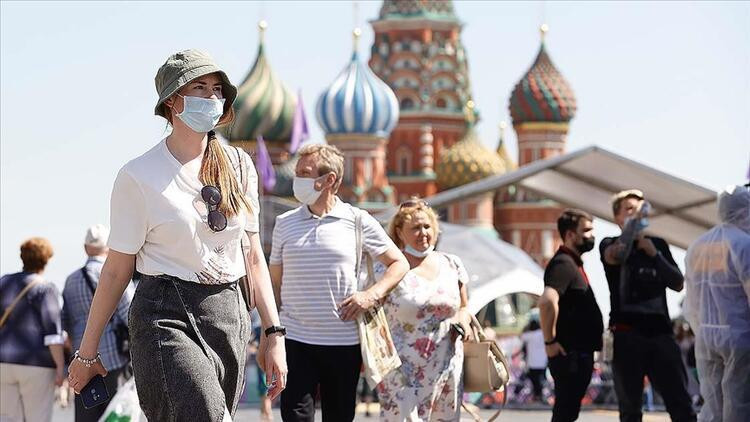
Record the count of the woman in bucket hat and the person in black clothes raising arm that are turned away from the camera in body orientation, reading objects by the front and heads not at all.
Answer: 0

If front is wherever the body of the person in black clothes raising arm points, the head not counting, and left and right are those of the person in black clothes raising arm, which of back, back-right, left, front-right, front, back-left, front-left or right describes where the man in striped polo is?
front-right

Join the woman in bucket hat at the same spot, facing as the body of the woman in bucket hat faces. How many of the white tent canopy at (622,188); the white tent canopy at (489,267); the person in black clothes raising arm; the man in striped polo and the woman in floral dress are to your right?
0

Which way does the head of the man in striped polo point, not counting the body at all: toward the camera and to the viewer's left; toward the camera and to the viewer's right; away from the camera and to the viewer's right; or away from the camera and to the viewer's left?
toward the camera and to the viewer's left

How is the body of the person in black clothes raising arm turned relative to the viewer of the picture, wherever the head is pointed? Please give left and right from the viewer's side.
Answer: facing the viewer

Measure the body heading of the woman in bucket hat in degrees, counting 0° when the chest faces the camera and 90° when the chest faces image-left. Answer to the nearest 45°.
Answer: approximately 315°

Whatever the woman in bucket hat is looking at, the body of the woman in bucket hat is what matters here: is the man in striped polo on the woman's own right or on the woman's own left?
on the woman's own left

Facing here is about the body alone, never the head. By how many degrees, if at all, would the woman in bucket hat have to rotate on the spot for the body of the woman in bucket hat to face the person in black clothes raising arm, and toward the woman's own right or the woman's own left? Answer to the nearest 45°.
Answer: approximately 90° to the woman's own left

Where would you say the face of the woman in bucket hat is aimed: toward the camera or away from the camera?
toward the camera

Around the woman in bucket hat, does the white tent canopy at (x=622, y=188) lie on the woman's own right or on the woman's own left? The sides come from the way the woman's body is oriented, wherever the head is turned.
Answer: on the woman's own left

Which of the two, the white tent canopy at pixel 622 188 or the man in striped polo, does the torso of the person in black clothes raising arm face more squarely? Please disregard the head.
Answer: the man in striped polo

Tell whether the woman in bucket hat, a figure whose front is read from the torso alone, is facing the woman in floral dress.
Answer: no
